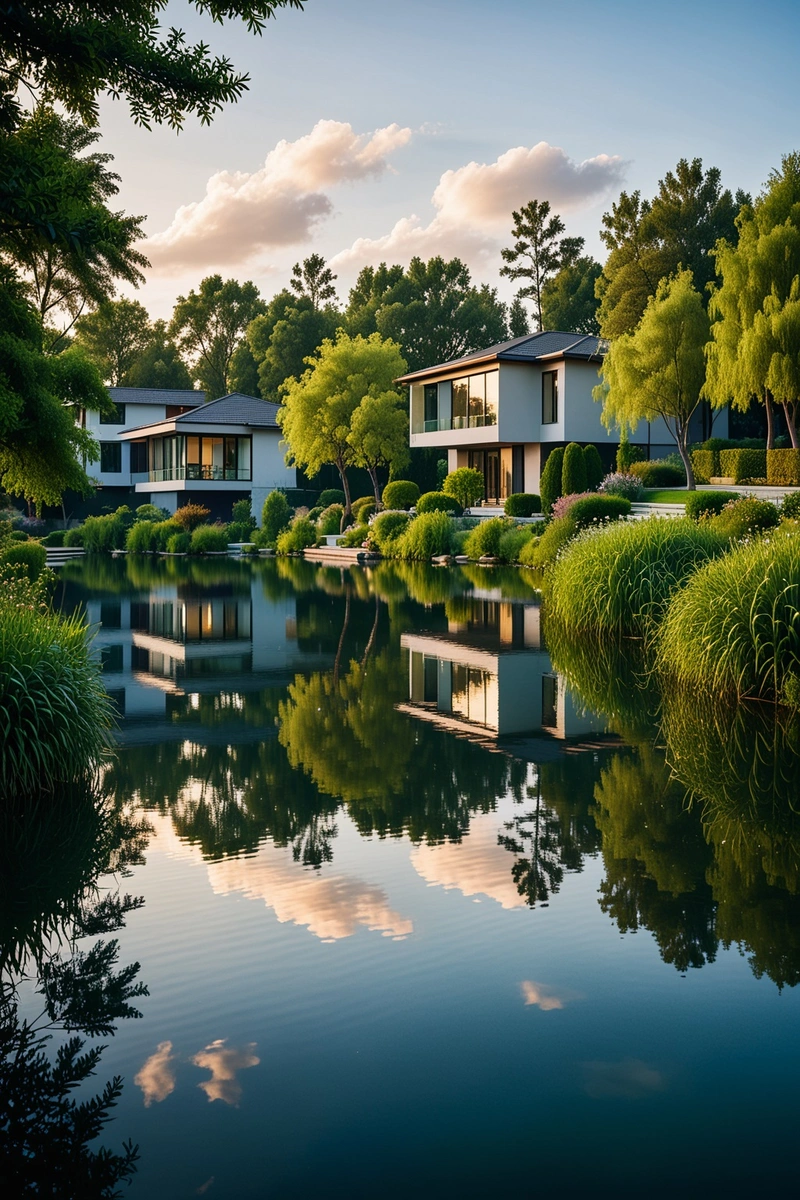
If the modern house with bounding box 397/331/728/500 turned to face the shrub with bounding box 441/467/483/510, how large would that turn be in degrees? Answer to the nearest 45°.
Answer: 0° — it already faces it

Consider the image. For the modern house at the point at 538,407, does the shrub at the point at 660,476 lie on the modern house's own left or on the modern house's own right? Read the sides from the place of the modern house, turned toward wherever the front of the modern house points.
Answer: on the modern house's own left

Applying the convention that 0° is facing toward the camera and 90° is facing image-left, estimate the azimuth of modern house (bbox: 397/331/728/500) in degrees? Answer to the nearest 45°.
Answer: approximately 45°

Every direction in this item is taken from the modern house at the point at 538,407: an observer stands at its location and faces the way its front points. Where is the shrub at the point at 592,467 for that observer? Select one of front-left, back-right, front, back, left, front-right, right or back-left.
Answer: front-left

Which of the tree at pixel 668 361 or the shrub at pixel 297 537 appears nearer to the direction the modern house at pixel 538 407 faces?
the shrub

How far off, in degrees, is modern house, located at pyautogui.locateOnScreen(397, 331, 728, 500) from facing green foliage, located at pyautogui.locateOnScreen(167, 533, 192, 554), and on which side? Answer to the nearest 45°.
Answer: approximately 45° to its right

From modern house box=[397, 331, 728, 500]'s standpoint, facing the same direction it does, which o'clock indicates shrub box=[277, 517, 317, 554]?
The shrub is roughly at 1 o'clock from the modern house.

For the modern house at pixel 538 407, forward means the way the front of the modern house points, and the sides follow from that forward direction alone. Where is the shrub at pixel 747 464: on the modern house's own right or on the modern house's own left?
on the modern house's own left
